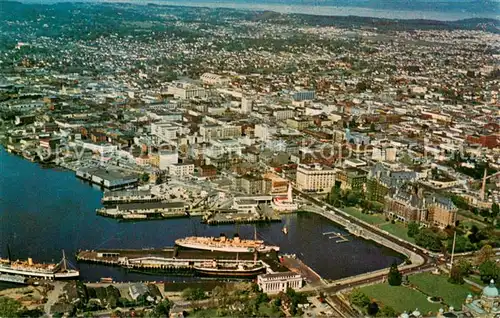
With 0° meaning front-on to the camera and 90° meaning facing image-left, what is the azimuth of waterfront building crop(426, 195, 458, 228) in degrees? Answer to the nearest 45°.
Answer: approximately 45°

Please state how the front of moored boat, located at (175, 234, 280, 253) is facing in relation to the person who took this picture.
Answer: facing to the left of the viewer

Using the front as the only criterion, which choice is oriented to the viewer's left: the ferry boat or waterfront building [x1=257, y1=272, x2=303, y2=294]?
the ferry boat

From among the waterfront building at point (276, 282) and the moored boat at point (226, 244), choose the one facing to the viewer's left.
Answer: the moored boat

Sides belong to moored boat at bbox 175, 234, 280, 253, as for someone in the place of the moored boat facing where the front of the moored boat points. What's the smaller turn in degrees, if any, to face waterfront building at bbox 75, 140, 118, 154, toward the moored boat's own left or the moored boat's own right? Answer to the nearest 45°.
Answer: approximately 45° to the moored boat's own right

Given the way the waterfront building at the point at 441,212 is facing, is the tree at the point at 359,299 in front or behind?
in front

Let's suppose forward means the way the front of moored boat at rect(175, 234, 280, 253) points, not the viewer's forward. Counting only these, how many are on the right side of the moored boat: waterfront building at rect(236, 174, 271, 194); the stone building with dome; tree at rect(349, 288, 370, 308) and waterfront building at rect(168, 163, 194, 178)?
2

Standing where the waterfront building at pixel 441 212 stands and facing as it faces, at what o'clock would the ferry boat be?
The ferry boat is roughly at 12 o'clock from the waterfront building.

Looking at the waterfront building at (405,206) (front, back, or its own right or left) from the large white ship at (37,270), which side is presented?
front

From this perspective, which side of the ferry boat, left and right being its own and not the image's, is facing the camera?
left

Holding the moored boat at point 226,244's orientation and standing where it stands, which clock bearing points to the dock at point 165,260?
The dock is roughly at 11 o'clock from the moored boat.
